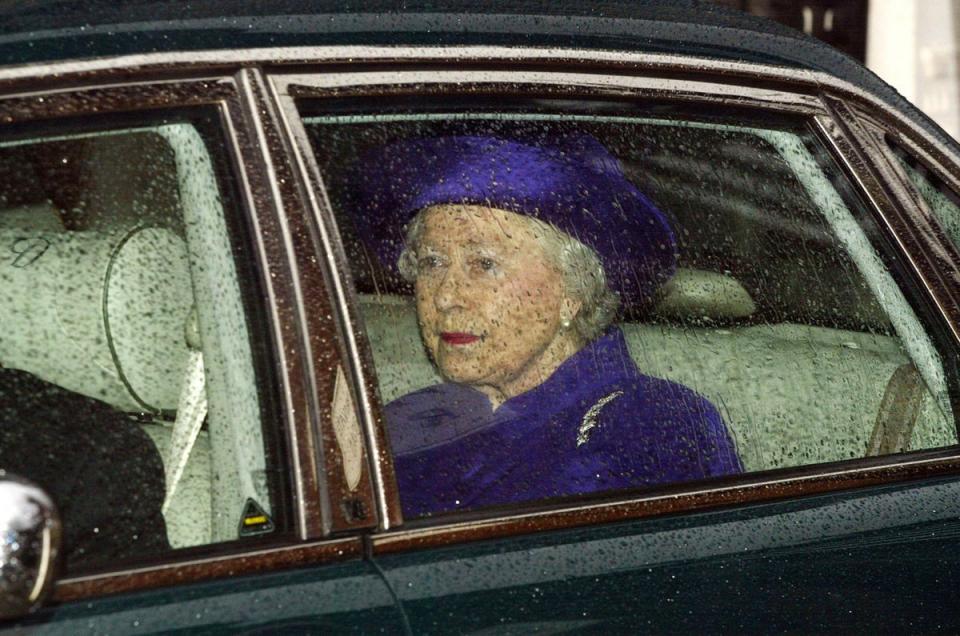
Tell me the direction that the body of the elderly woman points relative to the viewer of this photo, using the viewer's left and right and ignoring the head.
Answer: facing the viewer and to the left of the viewer

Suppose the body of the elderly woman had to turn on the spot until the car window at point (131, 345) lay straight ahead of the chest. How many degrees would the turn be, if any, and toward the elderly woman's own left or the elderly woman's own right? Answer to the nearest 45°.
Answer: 0° — they already face it

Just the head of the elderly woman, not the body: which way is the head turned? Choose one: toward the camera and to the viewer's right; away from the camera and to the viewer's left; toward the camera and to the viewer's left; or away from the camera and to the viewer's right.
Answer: toward the camera and to the viewer's left
